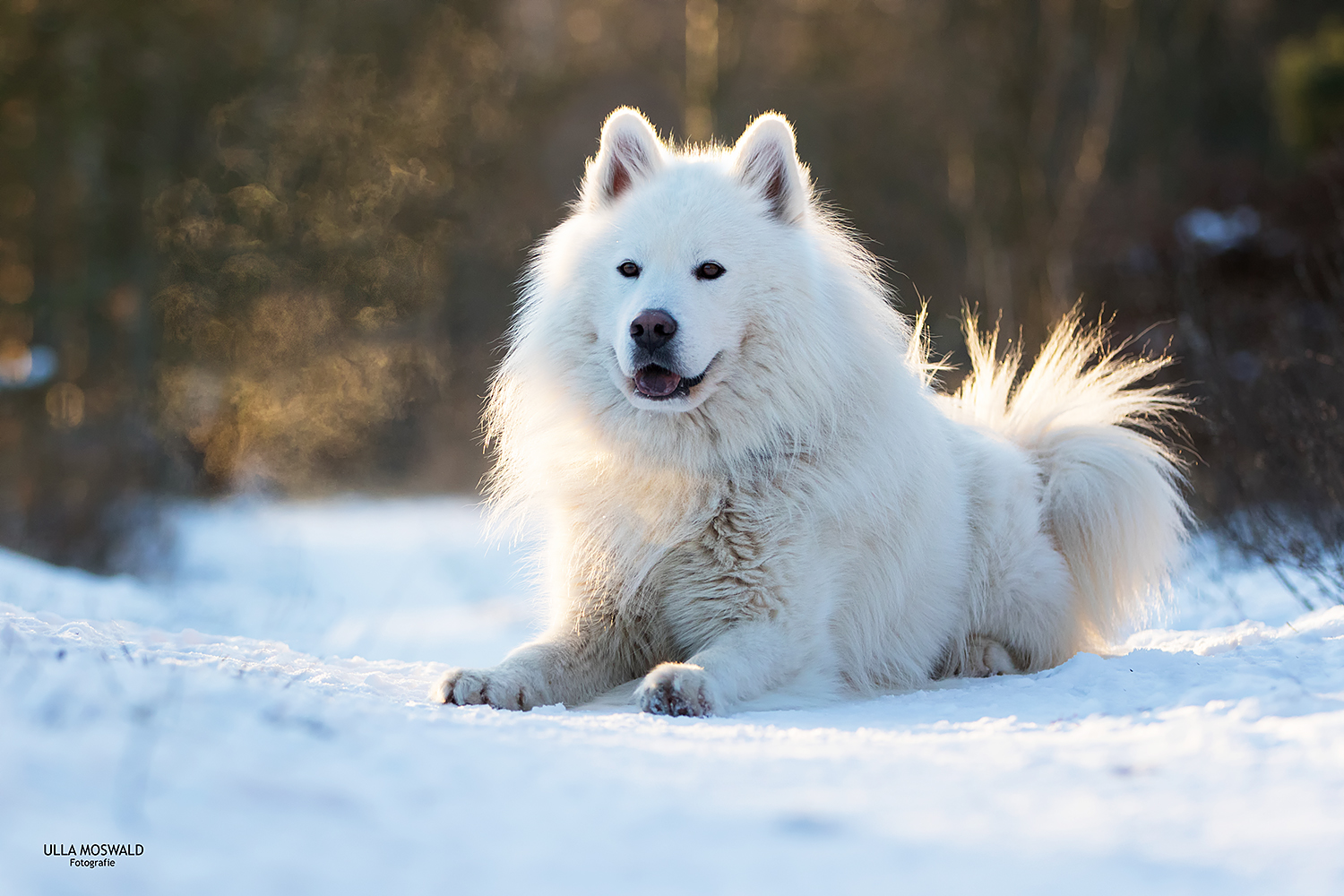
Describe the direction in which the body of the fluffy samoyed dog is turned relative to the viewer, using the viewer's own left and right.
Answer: facing the viewer and to the left of the viewer
